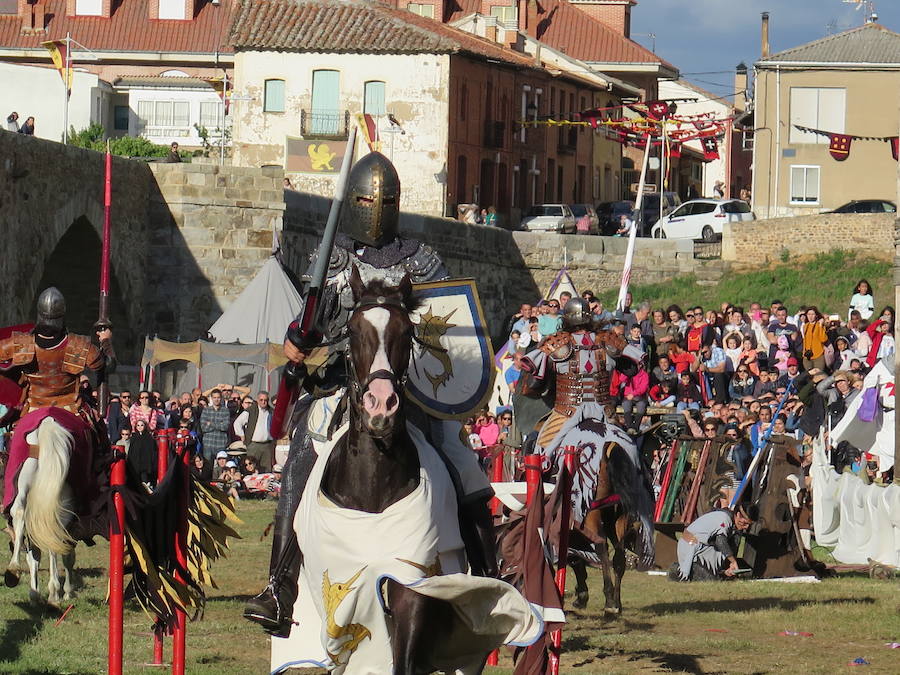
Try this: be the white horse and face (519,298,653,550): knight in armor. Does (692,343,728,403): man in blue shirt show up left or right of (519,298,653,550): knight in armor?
left

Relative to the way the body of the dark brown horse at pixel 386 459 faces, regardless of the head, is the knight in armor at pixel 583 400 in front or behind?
behind

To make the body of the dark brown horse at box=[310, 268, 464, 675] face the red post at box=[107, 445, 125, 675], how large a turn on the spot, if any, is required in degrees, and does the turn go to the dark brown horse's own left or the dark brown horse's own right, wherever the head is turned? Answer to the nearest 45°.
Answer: approximately 135° to the dark brown horse's own right

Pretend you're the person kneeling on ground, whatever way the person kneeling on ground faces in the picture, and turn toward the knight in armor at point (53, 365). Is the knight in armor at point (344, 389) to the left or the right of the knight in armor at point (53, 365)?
left

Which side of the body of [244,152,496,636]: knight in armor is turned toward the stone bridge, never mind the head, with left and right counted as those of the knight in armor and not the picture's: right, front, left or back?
back
